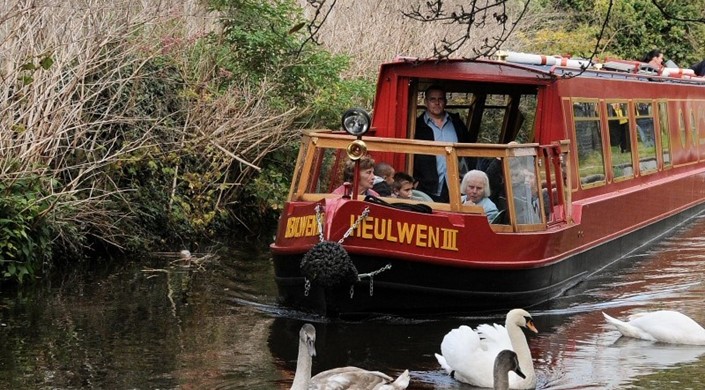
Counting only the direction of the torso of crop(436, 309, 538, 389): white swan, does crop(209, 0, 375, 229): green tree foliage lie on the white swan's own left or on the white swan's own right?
on the white swan's own left

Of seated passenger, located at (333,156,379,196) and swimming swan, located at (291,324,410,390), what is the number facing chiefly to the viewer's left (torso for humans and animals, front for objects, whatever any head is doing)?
1

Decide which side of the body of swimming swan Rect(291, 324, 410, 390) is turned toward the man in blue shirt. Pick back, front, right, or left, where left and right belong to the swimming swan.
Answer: right

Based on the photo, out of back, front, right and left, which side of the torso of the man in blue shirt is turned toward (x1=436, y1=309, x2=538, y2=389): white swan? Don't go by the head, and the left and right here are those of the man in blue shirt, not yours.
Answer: front

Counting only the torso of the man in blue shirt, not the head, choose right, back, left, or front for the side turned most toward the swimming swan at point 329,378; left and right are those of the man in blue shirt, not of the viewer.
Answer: front

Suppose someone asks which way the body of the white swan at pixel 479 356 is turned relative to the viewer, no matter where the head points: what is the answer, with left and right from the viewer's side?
facing to the right of the viewer

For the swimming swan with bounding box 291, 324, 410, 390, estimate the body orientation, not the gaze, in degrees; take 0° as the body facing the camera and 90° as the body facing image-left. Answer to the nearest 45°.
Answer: approximately 90°

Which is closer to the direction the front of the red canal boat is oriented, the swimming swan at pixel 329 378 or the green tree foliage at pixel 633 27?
the swimming swan

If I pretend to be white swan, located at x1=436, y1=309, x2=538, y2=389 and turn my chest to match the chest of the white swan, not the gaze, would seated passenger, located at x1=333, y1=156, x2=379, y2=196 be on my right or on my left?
on my left

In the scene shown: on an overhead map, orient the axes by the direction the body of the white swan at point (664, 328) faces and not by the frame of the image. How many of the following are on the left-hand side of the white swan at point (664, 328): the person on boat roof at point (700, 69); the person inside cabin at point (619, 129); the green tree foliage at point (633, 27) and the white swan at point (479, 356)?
3

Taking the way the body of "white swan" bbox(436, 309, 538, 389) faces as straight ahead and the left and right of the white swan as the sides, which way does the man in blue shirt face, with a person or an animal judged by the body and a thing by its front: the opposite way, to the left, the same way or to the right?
to the right
